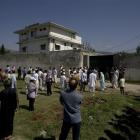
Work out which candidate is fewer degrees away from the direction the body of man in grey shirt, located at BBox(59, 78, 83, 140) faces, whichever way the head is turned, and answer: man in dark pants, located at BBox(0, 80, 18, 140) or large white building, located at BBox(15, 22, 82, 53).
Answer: the large white building

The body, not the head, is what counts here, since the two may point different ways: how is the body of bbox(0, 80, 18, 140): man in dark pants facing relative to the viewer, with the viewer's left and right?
facing away from the viewer

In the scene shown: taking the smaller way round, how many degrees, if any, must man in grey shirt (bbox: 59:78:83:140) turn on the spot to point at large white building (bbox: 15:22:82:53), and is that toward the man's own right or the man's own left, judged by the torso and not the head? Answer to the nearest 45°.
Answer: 0° — they already face it

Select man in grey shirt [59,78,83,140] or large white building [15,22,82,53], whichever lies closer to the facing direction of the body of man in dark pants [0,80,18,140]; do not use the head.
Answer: the large white building

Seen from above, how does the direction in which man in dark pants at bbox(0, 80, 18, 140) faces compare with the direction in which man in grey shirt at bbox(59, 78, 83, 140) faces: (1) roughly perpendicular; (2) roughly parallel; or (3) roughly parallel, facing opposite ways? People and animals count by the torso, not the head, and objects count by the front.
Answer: roughly parallel

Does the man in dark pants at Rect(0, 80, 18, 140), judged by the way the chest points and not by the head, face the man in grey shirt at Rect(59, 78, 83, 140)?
no

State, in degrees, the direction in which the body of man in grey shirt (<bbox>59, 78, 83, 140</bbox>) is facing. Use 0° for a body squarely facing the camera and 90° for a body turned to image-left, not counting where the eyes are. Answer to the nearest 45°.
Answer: approximately 180°
